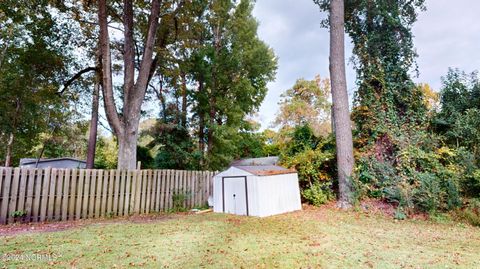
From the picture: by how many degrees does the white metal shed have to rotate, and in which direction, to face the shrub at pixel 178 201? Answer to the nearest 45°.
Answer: approximately 45° to its right

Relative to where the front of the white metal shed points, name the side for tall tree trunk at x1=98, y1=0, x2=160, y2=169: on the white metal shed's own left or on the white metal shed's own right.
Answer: on the white metal shed's own right

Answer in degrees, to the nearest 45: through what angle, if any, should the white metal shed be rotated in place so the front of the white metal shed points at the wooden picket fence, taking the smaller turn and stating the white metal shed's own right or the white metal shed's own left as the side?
approximately 45° to the white metal shed's own right

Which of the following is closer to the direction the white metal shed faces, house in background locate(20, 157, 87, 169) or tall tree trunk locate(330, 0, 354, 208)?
the house in background

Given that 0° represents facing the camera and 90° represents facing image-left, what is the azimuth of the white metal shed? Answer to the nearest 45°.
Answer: approximately 45°

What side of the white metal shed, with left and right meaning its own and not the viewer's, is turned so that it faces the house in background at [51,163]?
right

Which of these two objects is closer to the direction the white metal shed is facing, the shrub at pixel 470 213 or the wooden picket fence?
the wooden picket fence

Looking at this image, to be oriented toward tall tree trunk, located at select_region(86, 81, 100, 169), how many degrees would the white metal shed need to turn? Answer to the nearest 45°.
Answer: approximately 90° to its right

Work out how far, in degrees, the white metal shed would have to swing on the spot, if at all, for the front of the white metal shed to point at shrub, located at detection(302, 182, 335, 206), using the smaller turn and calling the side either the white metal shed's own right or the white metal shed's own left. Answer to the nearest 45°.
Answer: approximately 180°

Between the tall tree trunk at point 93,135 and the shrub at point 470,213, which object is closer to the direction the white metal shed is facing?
the tall tree trunk

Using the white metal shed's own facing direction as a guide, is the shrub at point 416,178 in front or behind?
behind

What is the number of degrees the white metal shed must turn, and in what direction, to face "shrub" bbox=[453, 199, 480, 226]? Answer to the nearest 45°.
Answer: approximately 135° to its left
